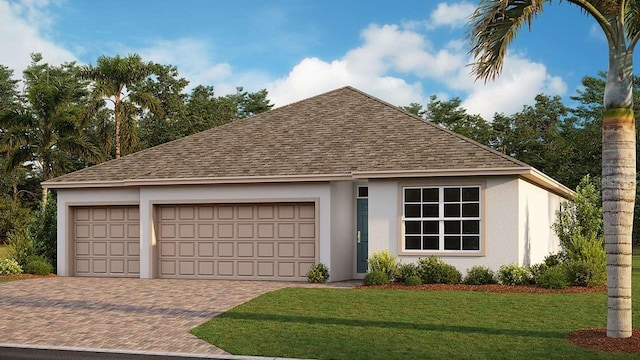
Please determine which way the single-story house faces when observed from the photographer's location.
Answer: facing the viewer

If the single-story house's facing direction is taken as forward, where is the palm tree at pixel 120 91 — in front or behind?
behind

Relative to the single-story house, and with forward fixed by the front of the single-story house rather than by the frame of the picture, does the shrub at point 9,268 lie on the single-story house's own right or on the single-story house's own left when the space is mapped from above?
on the single-story house's own right

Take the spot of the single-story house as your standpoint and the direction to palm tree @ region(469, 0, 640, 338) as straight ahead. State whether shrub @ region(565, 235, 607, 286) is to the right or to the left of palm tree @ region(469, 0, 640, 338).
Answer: left

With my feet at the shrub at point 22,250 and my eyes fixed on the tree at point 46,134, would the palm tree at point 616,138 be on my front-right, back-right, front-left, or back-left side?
back-right

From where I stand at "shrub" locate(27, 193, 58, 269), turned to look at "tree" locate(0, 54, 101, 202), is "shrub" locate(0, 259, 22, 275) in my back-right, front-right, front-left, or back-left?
back-left

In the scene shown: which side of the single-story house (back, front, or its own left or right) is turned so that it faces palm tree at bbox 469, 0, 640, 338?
front

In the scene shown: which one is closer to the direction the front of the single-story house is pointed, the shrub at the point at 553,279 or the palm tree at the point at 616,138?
the palm tree

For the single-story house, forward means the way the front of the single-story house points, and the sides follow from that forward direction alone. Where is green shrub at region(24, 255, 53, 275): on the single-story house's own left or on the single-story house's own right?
on the single-story house's own right

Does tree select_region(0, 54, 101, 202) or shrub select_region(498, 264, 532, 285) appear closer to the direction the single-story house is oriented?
the shrub

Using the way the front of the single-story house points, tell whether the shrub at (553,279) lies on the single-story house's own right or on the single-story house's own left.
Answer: on the single-story house's own left
